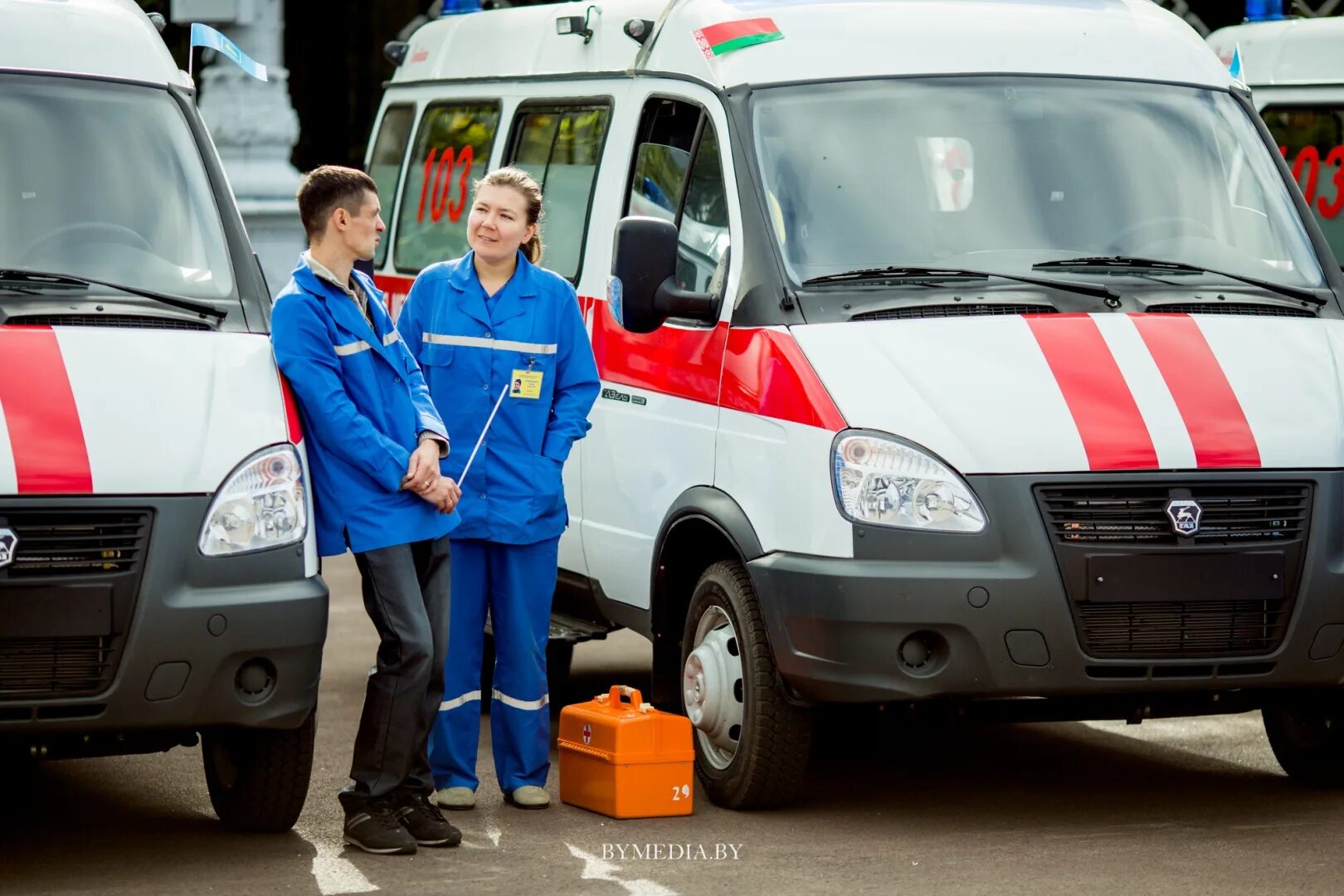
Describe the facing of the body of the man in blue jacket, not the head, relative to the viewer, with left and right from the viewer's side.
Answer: facing the viewer and to the right of the viewer

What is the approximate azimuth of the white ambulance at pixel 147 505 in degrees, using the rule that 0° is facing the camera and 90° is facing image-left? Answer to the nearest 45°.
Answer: approximately 0°

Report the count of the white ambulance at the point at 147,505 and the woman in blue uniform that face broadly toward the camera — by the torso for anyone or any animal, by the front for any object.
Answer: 2

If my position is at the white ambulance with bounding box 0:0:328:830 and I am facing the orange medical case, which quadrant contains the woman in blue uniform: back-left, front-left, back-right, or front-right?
front-left

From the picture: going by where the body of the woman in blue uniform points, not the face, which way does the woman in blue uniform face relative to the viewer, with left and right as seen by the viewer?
facing the viewer

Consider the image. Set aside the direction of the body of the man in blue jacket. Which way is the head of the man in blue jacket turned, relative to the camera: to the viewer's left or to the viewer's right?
to the viewer's right

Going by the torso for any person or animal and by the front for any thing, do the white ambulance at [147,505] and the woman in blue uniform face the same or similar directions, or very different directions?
same or similar directions

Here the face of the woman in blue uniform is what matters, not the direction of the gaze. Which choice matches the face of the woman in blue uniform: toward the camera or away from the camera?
toward the camera

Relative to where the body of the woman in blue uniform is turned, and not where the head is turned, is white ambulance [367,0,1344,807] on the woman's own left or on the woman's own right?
on the woman's own left

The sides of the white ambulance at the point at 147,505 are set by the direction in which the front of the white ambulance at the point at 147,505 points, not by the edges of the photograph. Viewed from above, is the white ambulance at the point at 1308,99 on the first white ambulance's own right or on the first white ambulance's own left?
on the first white ambulance's own left

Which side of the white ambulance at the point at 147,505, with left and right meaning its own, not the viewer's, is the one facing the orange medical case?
left

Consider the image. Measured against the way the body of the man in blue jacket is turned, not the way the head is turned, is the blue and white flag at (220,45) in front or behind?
behind
